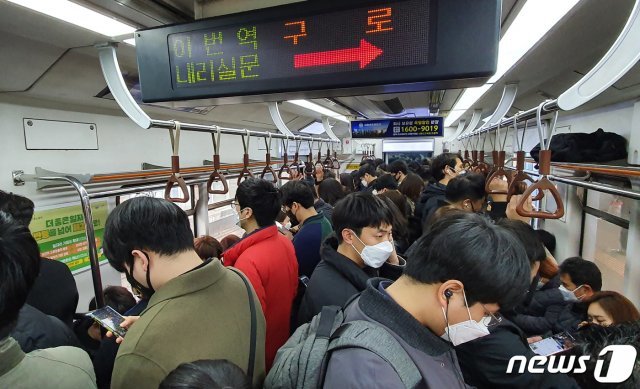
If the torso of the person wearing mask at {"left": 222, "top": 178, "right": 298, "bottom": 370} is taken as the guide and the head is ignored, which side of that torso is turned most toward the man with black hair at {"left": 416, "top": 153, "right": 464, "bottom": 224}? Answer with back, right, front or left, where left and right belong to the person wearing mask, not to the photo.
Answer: right

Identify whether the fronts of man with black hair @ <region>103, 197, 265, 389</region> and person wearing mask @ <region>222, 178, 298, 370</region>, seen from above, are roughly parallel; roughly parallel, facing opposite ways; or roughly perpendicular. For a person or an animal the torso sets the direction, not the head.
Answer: roughly parallel

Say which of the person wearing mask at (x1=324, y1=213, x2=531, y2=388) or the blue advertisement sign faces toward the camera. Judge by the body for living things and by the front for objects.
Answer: the blue advertisement sign

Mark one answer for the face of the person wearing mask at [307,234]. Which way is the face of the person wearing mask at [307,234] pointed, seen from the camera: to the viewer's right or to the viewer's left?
to the viewer's left

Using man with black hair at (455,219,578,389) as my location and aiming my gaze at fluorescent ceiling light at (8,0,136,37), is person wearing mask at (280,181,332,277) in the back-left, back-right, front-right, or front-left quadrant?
front-right

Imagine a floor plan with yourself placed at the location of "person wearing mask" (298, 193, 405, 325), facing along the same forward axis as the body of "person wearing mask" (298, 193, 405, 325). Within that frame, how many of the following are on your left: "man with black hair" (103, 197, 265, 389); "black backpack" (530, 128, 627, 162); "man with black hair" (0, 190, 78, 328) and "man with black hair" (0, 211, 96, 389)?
1

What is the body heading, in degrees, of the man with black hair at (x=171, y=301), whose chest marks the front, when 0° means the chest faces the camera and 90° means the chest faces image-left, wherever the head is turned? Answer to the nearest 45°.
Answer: approximately 135°

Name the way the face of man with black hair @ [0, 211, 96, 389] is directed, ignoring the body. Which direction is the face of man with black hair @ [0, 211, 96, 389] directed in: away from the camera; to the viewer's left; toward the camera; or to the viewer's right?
away from the camera

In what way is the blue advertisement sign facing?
toward the camera

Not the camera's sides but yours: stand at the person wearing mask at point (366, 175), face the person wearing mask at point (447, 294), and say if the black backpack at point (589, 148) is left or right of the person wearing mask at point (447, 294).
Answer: left
